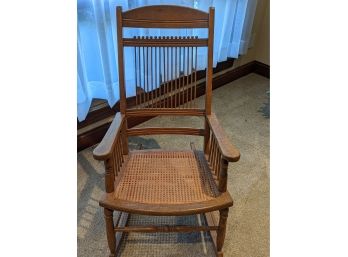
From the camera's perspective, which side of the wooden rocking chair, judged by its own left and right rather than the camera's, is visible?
front

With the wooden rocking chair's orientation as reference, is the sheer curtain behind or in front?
behind
